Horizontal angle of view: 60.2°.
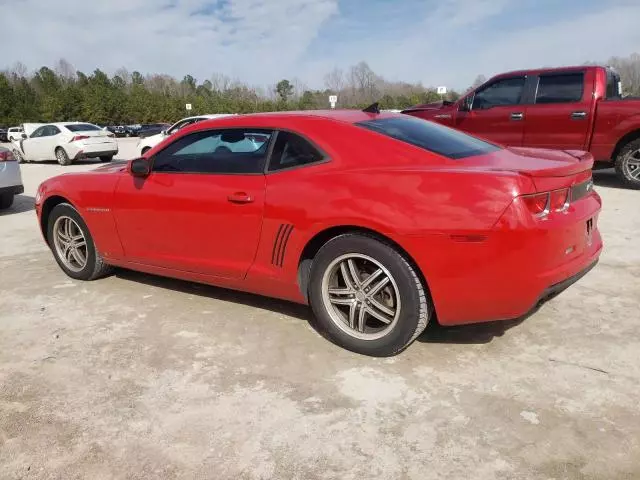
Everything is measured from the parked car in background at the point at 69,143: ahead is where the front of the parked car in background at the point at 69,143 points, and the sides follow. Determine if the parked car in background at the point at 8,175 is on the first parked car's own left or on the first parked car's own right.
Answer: on the first parked car's own left

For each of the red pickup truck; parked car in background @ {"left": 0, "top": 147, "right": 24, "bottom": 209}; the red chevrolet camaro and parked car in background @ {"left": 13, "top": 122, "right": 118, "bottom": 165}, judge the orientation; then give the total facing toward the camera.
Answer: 0

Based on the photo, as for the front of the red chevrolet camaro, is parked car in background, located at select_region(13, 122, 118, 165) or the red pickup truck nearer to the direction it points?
the parked car in background

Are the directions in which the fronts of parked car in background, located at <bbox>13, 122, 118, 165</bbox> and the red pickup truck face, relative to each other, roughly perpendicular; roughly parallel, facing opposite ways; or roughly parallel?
roughly parallel

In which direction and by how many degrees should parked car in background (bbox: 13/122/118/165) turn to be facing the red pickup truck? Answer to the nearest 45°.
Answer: approximately 180°

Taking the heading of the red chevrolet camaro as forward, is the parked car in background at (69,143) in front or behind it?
in front

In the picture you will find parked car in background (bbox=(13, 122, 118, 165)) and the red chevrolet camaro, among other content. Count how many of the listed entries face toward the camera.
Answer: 0

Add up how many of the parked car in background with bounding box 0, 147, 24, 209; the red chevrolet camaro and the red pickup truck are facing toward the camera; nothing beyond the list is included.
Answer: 0

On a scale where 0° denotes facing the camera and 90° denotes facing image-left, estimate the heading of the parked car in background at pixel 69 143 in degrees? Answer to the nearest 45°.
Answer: approximately 135°

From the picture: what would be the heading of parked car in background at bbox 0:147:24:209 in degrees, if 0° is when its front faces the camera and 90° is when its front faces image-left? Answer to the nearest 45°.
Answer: approximately 135°

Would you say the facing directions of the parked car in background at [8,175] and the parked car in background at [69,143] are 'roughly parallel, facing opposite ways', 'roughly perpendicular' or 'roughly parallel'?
roughly parallel

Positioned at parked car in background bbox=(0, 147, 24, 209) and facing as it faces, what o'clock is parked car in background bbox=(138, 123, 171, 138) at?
parked car in background bbox=(138, 123, 171, 138) is roughly at 2 o'clock from parked car in background bbox=(0, 147, 24, 209).

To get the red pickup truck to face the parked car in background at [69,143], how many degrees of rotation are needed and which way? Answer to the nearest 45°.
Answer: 0° — it already faces it

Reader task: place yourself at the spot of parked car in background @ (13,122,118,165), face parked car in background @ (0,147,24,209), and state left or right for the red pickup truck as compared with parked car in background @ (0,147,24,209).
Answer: left

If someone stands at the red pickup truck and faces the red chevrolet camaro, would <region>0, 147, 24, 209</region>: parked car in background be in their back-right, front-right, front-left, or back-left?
front-right

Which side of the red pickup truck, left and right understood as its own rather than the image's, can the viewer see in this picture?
left

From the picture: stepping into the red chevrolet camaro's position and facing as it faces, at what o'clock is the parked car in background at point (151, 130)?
The parked car in background is roughly at 1 o'clock from the red chevrolet camaro.

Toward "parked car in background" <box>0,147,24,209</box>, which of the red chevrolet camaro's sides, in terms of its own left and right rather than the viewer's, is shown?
front
